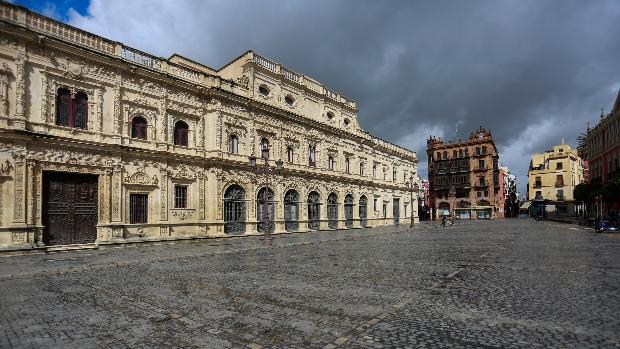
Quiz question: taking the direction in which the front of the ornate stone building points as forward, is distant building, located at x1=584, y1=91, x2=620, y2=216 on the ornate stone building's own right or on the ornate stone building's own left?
on the ornate stone building's own left
